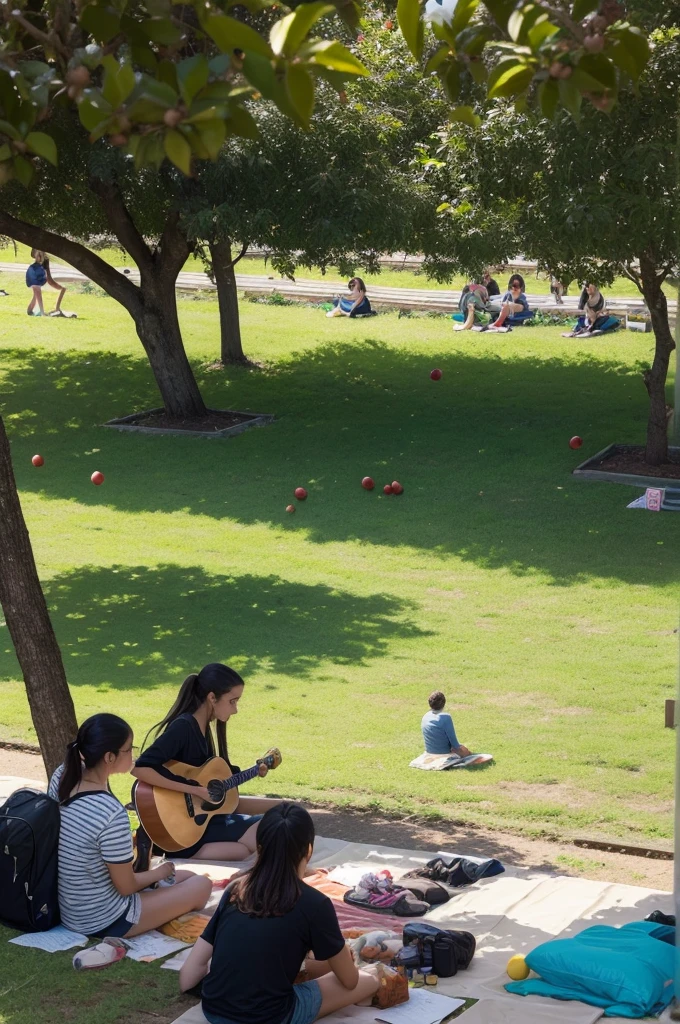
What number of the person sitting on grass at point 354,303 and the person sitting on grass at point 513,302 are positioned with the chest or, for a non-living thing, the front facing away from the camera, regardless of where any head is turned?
0

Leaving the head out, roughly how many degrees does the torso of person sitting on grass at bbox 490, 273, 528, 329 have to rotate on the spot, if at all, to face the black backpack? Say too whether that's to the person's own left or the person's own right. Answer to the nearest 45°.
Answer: approximately 45° to the person's own left

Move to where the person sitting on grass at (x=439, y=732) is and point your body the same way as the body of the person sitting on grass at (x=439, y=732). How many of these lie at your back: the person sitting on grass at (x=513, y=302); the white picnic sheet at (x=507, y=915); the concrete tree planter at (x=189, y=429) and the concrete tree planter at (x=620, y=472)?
1

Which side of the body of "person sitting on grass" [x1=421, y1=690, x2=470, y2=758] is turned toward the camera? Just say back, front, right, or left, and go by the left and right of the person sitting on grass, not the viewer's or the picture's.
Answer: back

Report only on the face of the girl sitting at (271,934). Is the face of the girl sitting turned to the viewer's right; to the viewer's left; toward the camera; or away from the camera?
away from the camera

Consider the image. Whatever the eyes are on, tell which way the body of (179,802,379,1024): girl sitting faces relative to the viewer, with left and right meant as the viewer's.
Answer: facing away from the viewer and to the right of the viewer

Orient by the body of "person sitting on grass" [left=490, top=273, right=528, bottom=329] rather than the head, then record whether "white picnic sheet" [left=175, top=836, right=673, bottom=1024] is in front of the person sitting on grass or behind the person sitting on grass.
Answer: in front

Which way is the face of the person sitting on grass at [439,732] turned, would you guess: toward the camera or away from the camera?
away from the camera

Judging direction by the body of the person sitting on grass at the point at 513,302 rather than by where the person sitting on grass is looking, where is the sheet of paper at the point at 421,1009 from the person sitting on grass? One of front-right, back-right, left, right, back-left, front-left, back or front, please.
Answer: front-left

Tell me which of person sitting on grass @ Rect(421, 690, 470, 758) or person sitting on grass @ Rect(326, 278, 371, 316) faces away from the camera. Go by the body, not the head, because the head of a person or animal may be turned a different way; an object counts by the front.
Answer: person sitting on grass @ Rect(421, 690, 470, 758)

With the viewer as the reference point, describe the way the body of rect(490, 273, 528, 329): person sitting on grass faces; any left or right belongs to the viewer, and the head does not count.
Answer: facing the viewer and to the left of the viewer

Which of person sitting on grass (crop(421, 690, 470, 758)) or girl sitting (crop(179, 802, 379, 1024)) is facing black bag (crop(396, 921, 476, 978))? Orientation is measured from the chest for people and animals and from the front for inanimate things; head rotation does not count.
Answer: the girl sitting

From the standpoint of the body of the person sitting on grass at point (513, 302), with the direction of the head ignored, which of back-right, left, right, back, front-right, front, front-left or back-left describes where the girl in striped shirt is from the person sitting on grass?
front-left

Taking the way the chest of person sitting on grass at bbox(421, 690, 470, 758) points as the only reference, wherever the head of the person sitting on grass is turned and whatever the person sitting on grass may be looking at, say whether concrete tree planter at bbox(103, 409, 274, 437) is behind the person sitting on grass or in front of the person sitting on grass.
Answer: in front

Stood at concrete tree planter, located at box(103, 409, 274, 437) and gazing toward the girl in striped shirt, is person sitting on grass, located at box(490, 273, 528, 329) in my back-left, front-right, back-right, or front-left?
back-left

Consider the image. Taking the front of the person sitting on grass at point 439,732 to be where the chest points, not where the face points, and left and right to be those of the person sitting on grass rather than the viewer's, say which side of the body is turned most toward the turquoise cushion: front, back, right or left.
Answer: back
